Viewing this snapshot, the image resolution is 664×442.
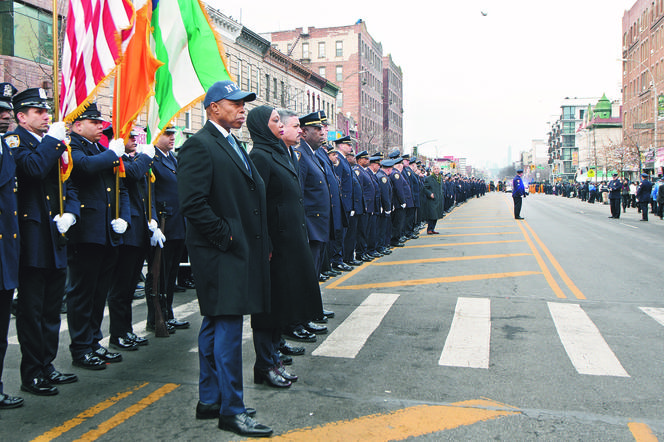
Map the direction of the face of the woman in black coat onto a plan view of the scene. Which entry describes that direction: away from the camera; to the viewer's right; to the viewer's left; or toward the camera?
to the viewer's right

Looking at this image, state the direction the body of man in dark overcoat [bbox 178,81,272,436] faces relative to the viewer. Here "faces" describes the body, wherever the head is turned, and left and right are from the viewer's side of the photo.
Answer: facing the viewer and to the right of the viewer

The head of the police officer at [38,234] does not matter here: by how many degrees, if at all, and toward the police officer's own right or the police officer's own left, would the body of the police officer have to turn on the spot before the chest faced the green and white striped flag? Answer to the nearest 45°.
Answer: approximately 90° to the police officer's own left

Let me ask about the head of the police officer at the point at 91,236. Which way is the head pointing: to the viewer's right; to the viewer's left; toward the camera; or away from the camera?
to the viewer's right

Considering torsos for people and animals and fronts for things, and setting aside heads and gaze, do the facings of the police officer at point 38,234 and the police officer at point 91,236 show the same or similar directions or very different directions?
same or similar directions

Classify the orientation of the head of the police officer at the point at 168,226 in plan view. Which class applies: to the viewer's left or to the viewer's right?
to the viewer's right

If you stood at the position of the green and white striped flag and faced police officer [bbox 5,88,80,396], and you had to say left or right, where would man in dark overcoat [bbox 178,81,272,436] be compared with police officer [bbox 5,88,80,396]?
left

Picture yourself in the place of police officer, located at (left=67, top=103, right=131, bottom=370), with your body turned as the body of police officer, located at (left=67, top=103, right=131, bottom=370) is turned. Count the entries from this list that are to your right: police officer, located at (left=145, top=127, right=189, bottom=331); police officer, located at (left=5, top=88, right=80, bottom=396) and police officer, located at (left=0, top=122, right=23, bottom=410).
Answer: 2

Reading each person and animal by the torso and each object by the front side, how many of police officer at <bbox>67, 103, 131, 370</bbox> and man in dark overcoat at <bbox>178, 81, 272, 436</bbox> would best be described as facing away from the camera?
0

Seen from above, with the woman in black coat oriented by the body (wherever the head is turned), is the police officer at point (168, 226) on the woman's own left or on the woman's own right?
on the woman's own left

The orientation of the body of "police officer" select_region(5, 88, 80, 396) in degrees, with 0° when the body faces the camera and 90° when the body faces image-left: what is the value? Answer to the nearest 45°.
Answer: approximately 315°

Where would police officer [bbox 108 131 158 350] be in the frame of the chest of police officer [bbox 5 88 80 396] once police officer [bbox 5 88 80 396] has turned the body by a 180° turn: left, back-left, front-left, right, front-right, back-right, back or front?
right

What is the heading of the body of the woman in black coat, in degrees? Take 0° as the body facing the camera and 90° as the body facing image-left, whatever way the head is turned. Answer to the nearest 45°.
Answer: approximately 270°
